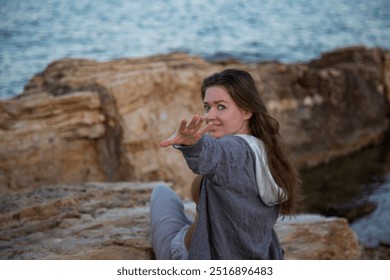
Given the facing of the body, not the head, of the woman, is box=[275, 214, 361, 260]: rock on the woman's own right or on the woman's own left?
on the woman's own right

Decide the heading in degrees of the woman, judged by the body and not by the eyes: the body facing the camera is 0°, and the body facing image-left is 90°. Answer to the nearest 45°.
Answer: approximately 90°
